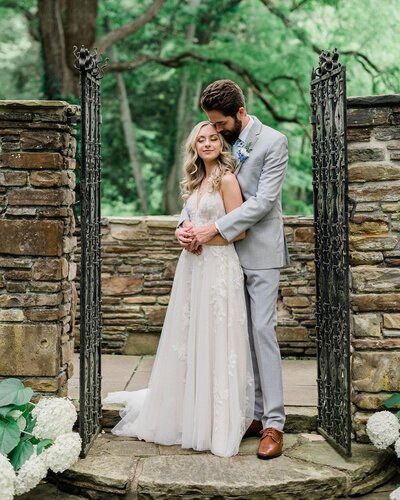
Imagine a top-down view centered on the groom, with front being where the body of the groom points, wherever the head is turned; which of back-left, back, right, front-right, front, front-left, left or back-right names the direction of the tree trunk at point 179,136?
back-right

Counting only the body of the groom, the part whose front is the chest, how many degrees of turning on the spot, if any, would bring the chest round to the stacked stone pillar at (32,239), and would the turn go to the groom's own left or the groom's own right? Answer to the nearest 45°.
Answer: approximately 45° to the groom's own right

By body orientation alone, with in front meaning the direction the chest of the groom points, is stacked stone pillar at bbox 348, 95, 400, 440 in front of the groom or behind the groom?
behind

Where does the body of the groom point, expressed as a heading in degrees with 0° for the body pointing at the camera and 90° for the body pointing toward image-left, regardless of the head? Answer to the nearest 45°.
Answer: approximately 45°
